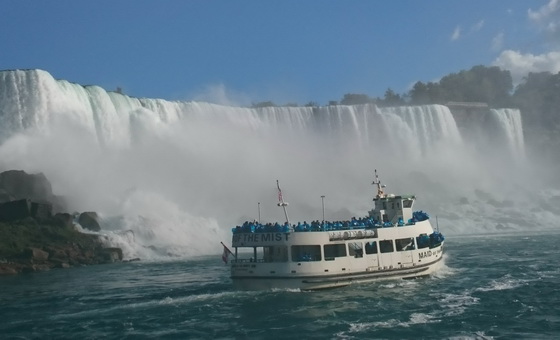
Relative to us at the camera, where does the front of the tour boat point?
facing away from the viewer and to the right of the viewer

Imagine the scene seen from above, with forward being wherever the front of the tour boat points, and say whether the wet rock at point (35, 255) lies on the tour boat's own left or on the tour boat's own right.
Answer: on the tour boat's own left

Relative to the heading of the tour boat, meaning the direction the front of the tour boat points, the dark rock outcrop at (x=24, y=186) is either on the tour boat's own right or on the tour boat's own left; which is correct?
on the tour boat's own left

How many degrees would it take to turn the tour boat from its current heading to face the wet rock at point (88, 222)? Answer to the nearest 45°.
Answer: approximately 90° to its left
